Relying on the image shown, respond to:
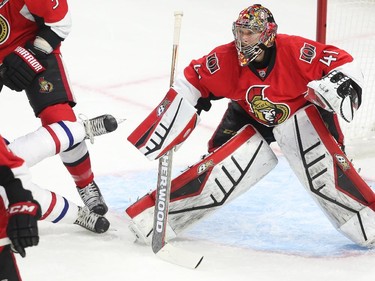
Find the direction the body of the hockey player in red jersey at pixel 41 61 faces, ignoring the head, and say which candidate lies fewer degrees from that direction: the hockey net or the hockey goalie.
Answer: the hockey goalie

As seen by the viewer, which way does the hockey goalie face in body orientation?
toward the camera

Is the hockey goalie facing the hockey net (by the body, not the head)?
no

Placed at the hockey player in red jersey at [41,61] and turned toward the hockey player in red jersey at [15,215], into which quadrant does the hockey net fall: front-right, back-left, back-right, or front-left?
back-left

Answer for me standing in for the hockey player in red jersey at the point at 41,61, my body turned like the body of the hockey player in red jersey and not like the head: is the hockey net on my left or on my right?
on my left

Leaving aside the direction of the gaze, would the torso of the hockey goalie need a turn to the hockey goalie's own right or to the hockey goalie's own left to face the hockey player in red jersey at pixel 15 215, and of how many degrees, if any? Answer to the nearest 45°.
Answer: approximately 45° to the hockey goalie's own right

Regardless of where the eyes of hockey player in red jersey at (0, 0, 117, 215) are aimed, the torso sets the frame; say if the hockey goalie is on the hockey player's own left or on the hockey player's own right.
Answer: on the hockey player's own left

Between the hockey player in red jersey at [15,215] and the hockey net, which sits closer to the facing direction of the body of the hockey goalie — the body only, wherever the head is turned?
the hockey player in red jersey

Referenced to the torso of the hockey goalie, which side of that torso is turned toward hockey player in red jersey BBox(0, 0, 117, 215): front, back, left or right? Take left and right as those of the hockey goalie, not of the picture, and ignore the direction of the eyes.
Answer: right
